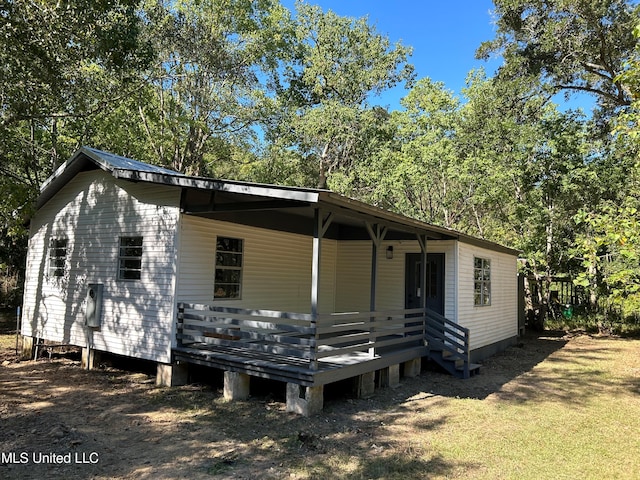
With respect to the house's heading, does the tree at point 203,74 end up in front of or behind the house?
behind

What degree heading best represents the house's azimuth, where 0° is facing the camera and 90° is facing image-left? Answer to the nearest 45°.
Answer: approximately 315°

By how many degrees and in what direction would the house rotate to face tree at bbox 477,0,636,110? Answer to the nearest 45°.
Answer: approximately 90° to its left

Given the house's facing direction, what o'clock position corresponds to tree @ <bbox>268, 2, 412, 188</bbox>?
The tree is roughly at 8 o'clock from the house.
